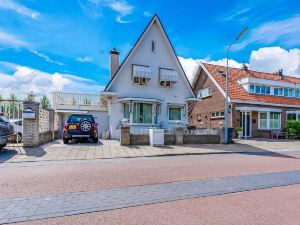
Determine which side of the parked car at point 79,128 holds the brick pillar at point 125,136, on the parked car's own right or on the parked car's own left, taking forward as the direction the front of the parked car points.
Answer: on the parked car's own right

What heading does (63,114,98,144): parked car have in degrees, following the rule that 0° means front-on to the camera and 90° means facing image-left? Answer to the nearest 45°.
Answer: approximately 180°

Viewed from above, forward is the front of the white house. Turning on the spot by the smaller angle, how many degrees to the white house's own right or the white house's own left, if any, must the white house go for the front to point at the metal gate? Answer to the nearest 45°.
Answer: approximately 45° to the white house's own right

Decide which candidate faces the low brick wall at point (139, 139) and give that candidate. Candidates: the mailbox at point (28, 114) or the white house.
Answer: the white house

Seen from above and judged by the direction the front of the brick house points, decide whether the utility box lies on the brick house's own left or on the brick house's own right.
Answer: on the brick house's own right

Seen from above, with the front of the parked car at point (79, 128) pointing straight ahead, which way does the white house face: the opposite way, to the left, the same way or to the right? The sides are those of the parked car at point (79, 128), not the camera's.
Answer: the opposite way

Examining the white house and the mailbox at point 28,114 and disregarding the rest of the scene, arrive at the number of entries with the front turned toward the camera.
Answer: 2

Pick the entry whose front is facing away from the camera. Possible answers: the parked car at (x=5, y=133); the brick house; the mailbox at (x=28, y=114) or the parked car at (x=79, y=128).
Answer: the parked car at (x=79, y=128)

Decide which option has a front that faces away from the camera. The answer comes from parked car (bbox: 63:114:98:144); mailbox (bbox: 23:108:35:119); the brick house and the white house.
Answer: the parked car
